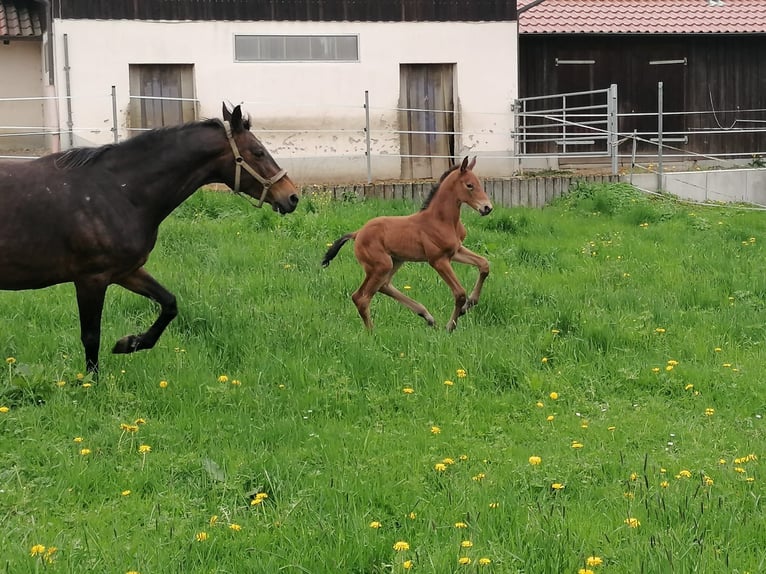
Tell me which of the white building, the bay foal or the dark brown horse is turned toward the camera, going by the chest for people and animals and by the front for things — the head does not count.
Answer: the white building

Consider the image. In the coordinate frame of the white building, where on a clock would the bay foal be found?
The bay foal is roughly at 12 o'clock from the white building.

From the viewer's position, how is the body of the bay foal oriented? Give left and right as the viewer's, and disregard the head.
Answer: facing to the right of the viewer

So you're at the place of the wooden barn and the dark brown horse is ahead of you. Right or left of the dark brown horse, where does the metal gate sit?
right

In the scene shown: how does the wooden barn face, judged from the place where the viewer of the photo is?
facing the viewer

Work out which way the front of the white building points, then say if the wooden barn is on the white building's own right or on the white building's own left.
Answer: on the white building's own left

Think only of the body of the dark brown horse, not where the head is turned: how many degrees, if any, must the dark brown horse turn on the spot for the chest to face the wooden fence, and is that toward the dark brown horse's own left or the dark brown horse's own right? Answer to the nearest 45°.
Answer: approximately 45° to the dark brown horse's own left

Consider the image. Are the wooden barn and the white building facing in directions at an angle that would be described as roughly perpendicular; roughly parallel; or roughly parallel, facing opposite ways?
roughly parallel

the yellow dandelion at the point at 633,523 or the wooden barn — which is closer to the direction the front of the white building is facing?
the yellow dandelion

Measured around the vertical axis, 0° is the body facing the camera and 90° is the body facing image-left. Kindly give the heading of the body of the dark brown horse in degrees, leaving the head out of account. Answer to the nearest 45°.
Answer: approximately 270°

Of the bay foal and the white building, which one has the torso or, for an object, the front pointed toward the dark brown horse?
the white building

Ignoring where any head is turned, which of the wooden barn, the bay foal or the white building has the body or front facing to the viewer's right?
the bay foal

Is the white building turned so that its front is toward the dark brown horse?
yes

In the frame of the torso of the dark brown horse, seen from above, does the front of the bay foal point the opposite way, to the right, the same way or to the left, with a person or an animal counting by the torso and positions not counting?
the same way

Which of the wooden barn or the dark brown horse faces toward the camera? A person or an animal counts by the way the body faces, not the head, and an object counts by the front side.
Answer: the wooden barn

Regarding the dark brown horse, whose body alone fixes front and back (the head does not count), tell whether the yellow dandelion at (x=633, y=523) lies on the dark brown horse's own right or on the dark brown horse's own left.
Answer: on the dark brown horse's own right

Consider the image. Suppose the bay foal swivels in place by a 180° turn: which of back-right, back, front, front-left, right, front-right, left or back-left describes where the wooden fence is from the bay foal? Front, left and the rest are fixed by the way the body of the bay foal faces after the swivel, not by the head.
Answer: right

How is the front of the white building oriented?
toward the camera
